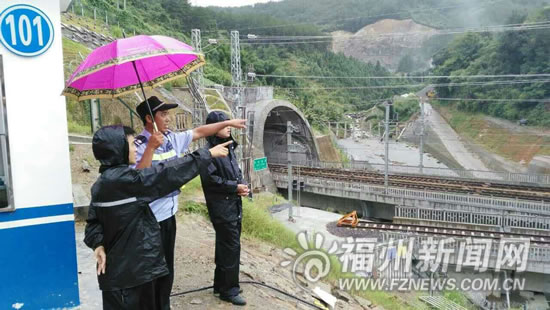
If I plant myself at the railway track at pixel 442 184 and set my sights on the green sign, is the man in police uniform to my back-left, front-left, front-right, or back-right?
front-left

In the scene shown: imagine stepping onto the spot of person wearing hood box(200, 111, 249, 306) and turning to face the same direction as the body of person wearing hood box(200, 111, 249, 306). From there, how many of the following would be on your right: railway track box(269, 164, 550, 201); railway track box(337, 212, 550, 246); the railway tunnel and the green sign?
0

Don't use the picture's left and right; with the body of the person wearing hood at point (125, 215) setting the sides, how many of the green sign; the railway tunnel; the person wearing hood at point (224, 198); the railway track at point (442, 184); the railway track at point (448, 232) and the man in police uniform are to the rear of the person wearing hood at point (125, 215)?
0

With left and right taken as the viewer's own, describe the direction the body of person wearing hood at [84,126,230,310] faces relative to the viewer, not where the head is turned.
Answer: facing away from the viewer and to the right of the viewer

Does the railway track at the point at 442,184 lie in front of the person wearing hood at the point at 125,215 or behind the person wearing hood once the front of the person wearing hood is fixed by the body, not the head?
in front

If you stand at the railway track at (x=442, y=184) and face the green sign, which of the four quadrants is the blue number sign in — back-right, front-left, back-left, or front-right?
front-left

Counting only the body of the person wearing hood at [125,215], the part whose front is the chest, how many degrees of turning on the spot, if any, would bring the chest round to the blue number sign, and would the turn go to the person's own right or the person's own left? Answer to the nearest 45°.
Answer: approximately 90° to the person's own left

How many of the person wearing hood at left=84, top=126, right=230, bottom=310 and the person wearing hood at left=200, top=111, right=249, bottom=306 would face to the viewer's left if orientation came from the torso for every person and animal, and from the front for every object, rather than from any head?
0

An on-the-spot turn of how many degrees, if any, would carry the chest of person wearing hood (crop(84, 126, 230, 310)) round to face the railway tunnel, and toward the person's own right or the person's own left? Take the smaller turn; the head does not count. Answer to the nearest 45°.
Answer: approximately 45° to the person's own left

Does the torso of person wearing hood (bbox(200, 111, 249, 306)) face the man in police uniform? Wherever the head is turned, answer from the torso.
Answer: no
